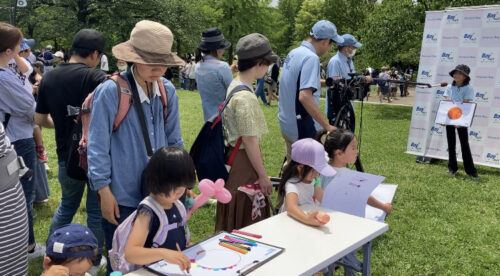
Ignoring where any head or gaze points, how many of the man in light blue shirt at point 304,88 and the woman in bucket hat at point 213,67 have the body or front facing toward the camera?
0

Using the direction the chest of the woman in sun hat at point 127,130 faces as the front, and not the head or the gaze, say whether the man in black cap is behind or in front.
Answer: behind

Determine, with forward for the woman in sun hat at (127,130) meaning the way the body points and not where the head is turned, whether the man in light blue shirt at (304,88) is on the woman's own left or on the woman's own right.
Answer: on the woman's own left

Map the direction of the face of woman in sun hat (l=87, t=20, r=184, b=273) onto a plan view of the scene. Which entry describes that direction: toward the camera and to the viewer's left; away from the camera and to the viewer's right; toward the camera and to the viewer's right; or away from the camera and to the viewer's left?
toward the camera and to the viewer's right

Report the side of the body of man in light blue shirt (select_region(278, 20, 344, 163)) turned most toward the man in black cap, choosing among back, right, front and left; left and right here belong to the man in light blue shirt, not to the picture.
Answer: back

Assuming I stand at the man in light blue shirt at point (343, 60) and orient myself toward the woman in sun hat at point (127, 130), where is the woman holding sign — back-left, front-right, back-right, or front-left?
back-left

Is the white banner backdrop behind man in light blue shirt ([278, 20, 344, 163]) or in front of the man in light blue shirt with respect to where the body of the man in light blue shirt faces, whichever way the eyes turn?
in front

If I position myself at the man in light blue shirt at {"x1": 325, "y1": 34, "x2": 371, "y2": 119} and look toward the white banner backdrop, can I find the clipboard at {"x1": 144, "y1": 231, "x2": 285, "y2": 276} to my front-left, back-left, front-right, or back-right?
back-right

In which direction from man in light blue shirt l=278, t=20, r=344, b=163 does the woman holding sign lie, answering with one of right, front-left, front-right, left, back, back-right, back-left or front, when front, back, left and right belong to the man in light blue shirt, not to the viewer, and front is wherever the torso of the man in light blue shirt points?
front

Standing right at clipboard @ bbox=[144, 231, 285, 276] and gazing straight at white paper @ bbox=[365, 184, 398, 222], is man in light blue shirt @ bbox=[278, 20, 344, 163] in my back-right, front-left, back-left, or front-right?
front-left

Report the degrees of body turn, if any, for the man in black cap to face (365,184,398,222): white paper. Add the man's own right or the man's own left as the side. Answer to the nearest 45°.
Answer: approximately 45° to the man's own right

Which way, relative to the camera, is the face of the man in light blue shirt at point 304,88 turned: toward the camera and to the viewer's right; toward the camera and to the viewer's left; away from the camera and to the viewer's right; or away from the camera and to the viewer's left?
away from the camera and to the viewer's right
